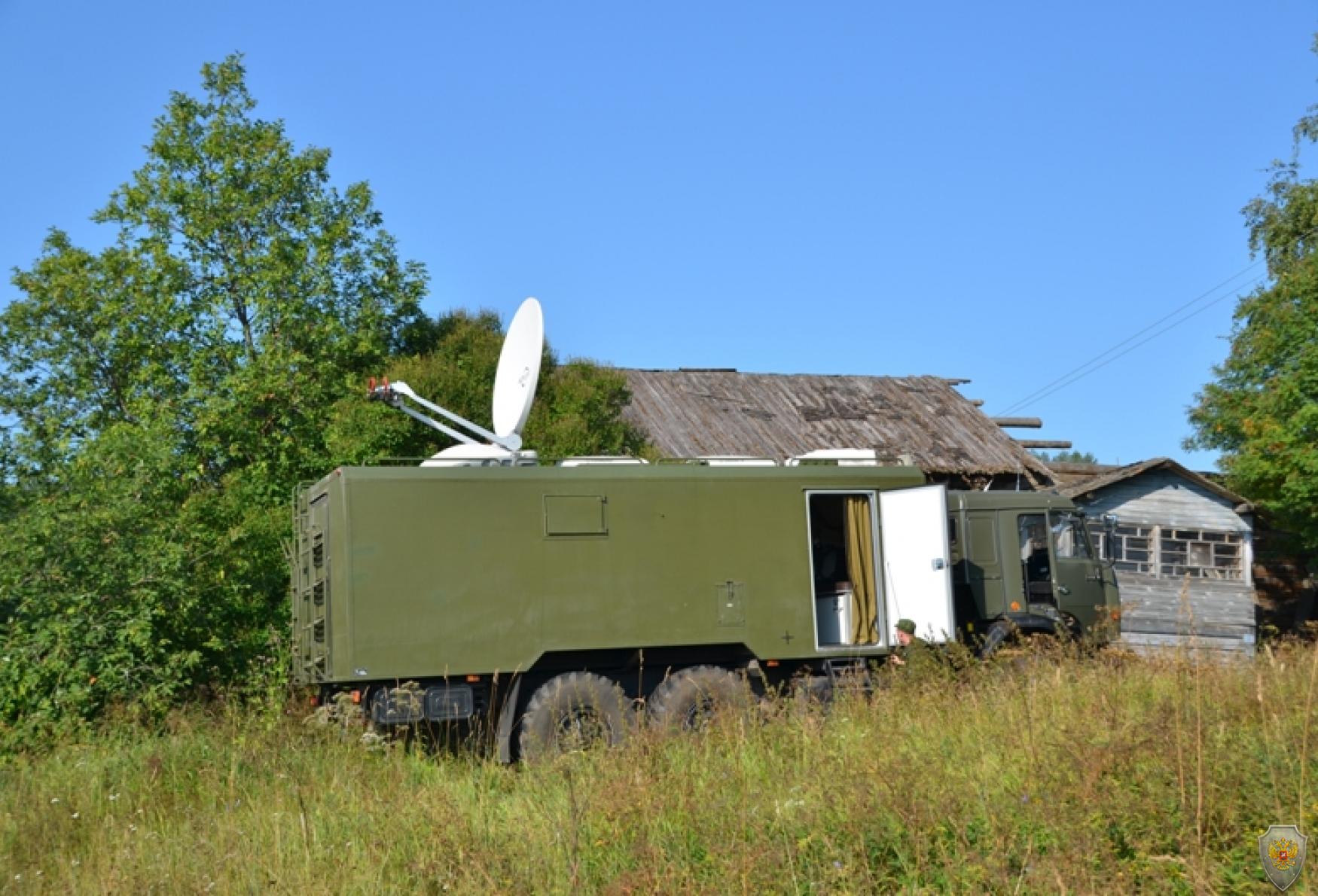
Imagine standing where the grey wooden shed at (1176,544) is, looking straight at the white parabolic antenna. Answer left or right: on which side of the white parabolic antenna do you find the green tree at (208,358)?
right

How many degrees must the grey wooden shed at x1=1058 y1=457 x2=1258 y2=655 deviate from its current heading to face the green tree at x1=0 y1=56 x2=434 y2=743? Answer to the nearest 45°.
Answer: approximately 45° to its right

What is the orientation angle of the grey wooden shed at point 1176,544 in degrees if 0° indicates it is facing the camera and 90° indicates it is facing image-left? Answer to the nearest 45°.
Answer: approximately 0°

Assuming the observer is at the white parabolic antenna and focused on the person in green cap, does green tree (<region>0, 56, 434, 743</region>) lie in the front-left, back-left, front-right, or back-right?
back-left
